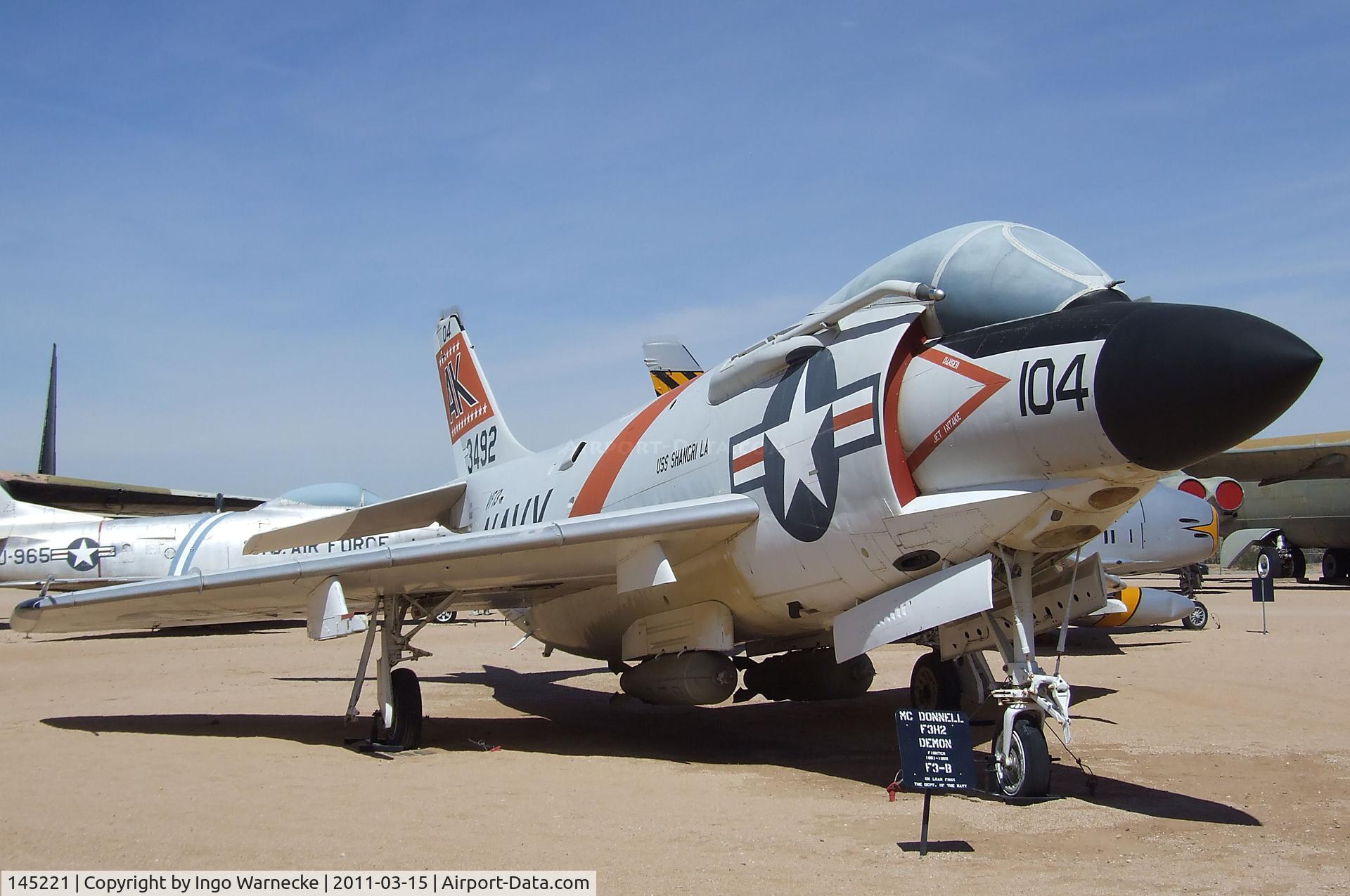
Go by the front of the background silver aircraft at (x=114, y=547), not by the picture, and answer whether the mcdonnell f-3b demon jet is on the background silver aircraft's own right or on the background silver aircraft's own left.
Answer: on the background silver aircraft's own right

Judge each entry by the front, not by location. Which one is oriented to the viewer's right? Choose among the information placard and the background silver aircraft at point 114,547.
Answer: the background silver aircraft

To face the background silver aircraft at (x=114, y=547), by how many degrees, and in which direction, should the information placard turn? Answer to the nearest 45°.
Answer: approximately 135° to its right

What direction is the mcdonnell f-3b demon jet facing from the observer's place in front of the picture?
facing the viewer and to the right of the viewer

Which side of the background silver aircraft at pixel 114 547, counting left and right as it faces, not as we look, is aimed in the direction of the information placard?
right

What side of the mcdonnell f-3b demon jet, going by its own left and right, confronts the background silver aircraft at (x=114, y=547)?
back

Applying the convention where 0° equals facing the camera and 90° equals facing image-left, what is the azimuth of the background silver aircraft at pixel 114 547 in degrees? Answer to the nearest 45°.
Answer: approximately 270°

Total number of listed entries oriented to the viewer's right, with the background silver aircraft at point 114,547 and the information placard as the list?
1

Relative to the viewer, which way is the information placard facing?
toward the camera
